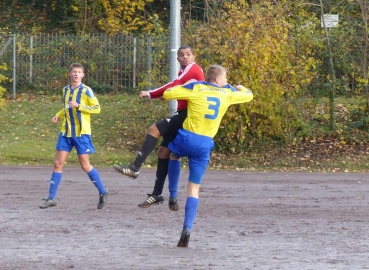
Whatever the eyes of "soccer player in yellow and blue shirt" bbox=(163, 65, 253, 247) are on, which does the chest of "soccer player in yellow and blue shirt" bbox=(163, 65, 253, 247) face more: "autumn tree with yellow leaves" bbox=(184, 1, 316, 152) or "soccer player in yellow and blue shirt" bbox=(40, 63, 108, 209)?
the autumn tree with yellow leaves

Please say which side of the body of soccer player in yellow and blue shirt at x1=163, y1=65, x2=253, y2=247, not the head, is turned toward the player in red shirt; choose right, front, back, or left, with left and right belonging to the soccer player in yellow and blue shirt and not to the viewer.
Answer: front

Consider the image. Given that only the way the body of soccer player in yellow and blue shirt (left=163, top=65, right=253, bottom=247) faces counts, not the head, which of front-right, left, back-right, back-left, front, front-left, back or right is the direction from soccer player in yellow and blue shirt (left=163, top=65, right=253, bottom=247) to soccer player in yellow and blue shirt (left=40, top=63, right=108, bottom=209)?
front-left

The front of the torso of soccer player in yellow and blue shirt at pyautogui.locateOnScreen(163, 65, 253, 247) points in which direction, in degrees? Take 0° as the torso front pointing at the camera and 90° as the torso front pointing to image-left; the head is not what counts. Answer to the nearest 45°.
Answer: approximately 180°

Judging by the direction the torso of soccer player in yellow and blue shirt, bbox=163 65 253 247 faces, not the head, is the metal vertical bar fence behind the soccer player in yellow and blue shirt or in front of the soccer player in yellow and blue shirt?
in front

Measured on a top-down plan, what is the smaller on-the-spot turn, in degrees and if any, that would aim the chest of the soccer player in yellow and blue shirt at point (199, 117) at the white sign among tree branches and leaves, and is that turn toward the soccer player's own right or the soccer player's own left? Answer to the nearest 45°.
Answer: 0° — they already face it

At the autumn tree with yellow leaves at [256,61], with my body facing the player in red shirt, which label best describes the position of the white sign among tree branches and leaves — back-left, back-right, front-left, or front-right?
back-left

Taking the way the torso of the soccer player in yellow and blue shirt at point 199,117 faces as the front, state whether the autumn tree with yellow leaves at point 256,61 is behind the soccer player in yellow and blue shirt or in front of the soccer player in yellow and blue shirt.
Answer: in front
